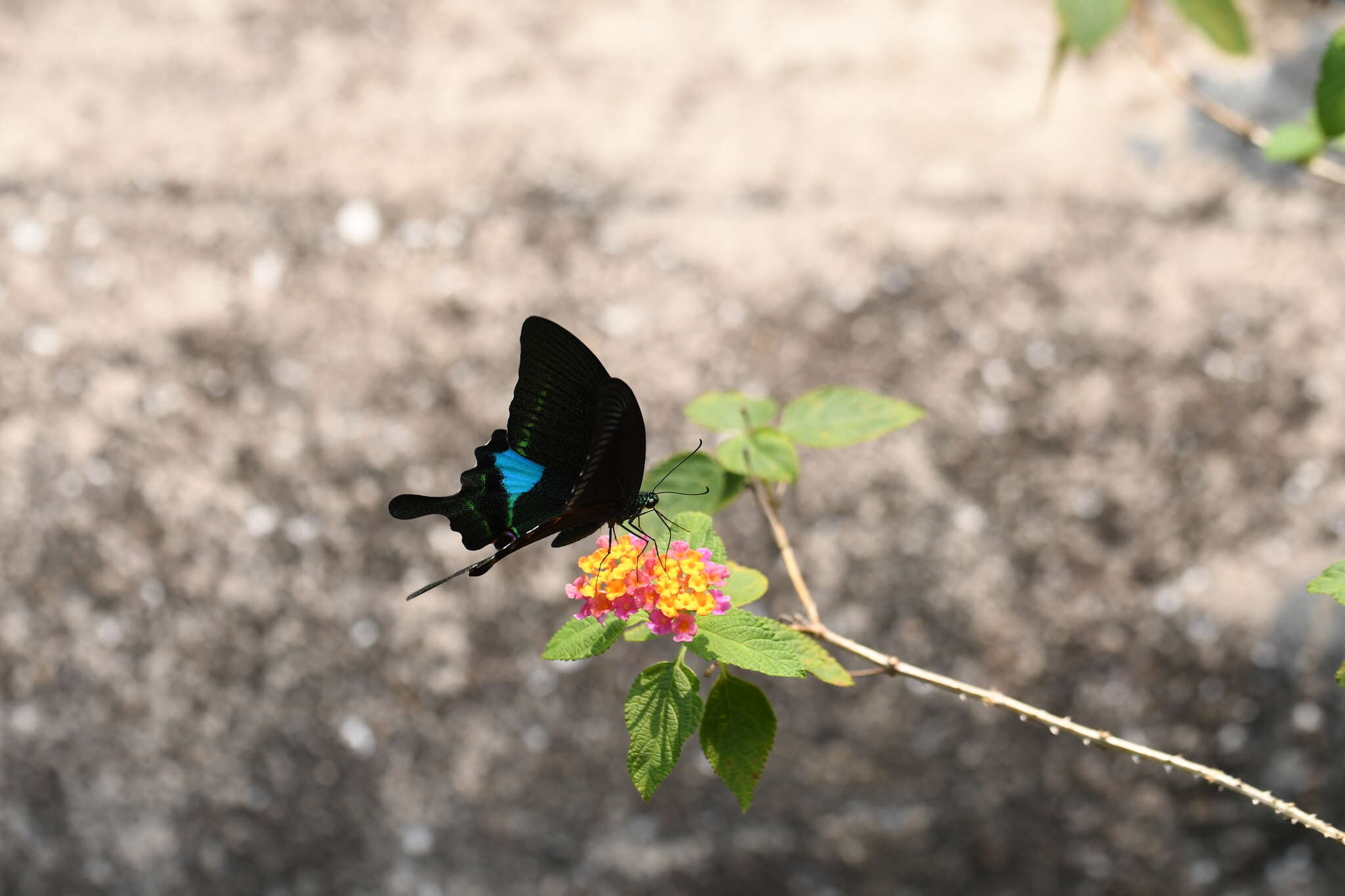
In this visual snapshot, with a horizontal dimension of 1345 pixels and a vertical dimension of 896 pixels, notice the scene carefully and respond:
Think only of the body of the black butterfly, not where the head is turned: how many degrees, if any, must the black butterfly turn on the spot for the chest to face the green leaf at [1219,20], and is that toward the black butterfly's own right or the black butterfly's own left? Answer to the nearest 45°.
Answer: approximately 45° to the black butterfly's own left

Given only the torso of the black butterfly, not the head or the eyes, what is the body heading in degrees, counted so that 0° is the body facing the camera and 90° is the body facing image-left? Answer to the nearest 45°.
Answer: approximately 270°
